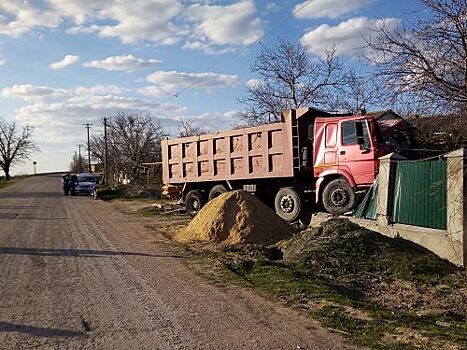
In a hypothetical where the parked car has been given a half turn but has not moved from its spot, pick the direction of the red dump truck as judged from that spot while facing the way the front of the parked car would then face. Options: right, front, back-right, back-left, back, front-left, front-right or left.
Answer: back

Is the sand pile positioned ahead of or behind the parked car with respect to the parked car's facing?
ahead

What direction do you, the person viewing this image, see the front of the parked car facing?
facing the viewer

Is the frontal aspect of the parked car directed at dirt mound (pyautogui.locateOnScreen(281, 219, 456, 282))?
yes

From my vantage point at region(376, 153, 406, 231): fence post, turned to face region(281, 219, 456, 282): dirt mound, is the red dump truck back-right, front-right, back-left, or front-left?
back-right

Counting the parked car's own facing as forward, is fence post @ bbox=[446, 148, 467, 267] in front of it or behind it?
in front

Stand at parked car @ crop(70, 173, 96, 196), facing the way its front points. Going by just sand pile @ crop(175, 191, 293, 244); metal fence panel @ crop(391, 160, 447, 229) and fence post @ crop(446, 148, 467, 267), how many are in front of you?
3

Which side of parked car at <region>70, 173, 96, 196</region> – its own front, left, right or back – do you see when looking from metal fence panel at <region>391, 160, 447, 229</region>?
front
